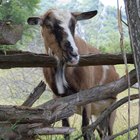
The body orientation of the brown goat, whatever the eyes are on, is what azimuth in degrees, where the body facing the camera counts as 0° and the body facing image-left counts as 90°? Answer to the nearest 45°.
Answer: approximately 45°

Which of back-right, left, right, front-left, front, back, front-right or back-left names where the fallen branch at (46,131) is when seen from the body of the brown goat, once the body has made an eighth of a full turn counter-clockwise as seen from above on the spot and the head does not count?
front

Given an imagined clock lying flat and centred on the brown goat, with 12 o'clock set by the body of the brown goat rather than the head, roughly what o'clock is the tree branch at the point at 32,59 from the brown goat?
The tree branch is roughly at 11 o'clock from the brown goat.
